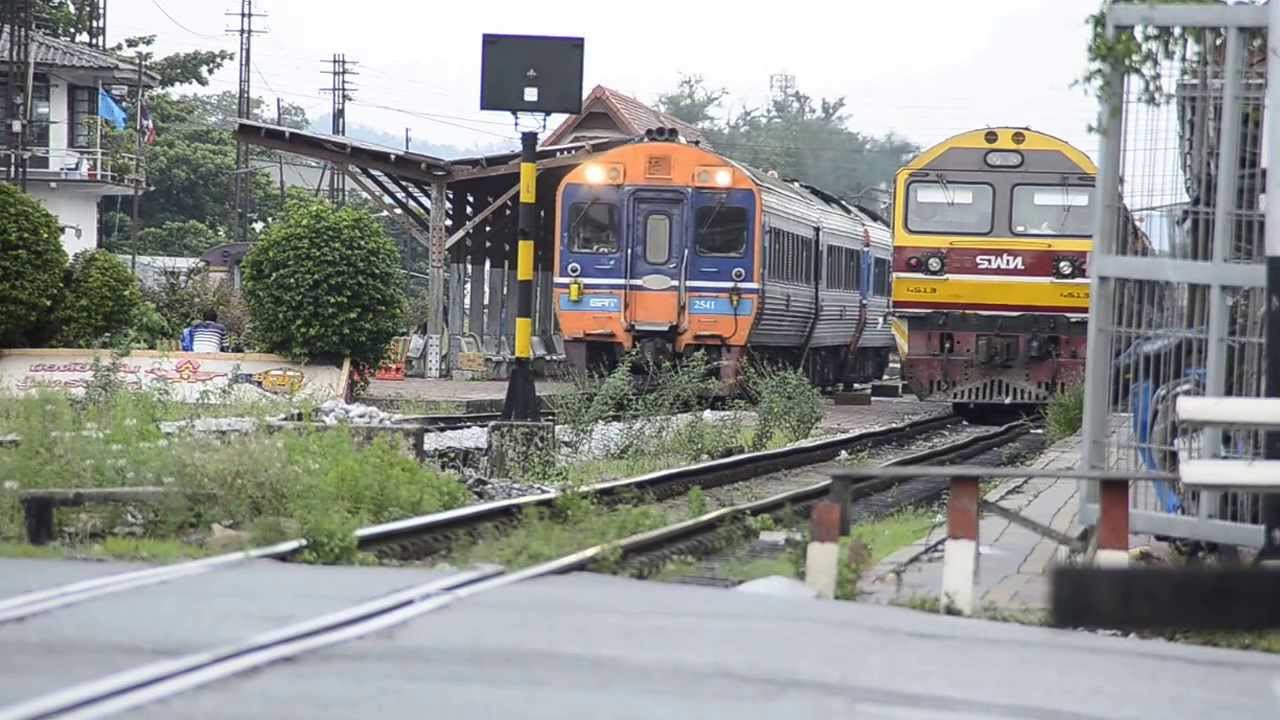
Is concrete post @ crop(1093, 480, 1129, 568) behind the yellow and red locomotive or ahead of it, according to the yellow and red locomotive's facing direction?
ahead

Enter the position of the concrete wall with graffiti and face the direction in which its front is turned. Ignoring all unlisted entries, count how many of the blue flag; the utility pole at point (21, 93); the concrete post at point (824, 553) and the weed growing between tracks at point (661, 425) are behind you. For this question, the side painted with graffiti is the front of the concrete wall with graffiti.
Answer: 2

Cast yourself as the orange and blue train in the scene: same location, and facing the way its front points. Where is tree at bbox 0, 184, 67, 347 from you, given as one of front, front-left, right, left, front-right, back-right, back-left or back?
right

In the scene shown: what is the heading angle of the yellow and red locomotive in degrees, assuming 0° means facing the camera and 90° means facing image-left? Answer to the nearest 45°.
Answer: approximately 0°

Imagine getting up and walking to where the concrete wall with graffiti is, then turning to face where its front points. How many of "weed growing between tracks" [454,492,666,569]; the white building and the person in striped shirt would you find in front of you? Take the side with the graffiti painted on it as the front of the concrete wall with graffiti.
1

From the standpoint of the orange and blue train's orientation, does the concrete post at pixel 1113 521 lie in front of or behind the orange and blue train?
in front

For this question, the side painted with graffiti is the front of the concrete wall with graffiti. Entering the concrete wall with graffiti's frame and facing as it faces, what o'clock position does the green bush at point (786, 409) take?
The green bush is roughly at 10 o'clock from the concrete wall with graffiti.

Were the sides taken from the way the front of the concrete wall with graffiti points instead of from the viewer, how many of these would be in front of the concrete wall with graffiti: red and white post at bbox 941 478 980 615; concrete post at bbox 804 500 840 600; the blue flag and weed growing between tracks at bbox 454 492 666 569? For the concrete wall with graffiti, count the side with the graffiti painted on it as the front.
3

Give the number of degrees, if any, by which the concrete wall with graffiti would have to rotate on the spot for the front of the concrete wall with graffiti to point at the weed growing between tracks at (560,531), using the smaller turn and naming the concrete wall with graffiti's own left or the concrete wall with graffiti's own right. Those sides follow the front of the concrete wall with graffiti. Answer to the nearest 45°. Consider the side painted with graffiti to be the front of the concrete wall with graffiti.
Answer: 0° — it already faces it

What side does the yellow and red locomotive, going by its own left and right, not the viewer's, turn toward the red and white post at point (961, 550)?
front
